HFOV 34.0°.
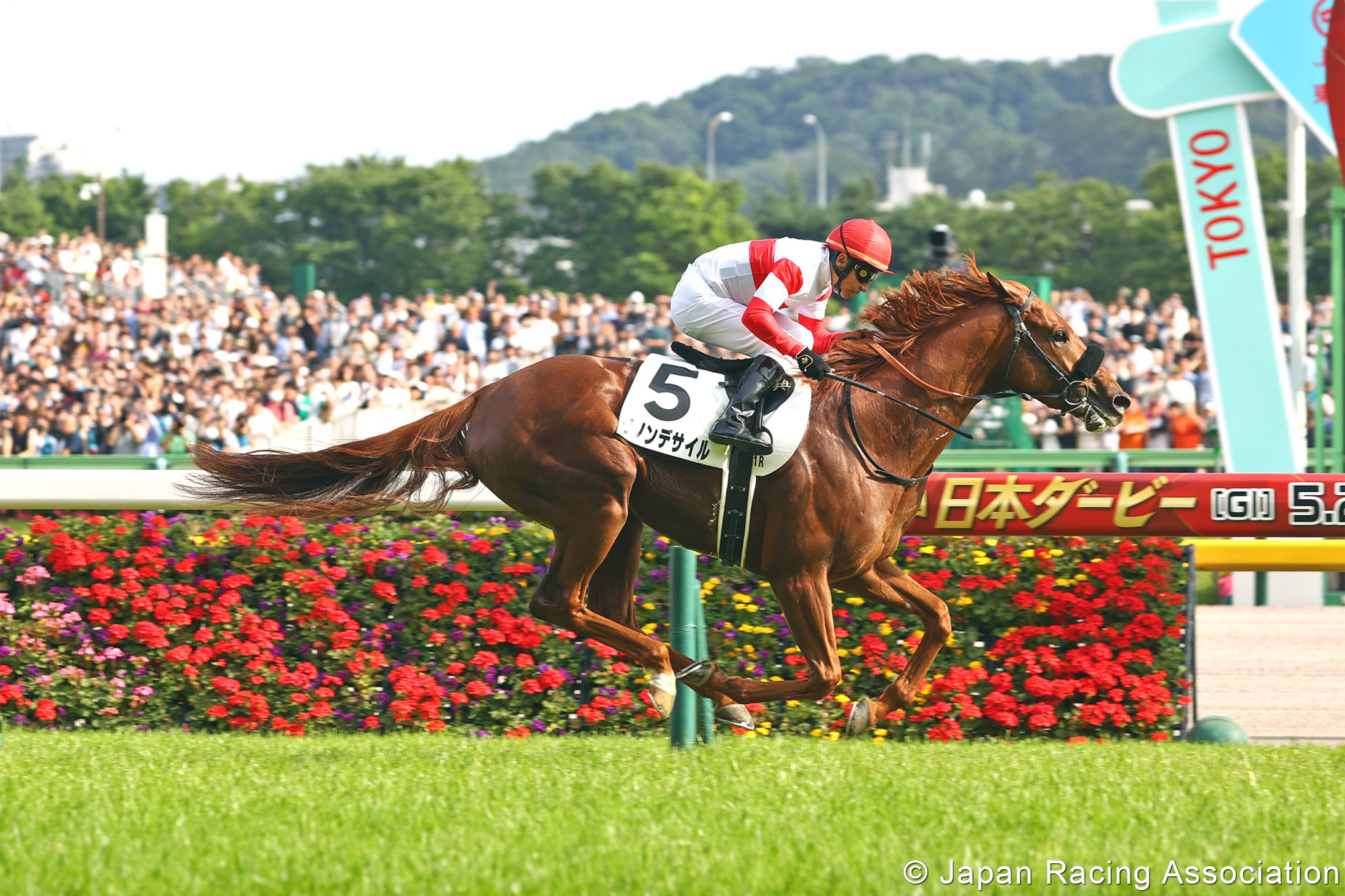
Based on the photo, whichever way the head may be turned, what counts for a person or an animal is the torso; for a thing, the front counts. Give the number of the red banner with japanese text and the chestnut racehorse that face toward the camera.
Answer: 1

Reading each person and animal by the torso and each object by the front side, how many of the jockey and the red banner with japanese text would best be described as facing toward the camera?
1

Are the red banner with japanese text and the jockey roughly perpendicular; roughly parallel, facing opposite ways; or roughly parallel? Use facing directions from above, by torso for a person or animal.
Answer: roughly perpendicular

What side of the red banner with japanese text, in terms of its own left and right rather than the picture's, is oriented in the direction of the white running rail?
right

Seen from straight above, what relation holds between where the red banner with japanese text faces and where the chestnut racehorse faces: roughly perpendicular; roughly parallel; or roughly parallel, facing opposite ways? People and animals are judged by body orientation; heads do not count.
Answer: roughly perpendicular

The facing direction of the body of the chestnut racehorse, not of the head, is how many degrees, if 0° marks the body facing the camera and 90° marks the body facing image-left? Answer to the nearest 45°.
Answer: approximately 270°

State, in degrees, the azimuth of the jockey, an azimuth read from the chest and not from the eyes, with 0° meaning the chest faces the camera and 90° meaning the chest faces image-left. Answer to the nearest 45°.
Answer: approximately 270°

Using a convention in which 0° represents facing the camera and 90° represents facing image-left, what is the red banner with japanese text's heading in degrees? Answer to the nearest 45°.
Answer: approximately 0°

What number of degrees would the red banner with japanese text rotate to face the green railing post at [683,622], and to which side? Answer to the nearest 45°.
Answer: approximately 45° to its right
